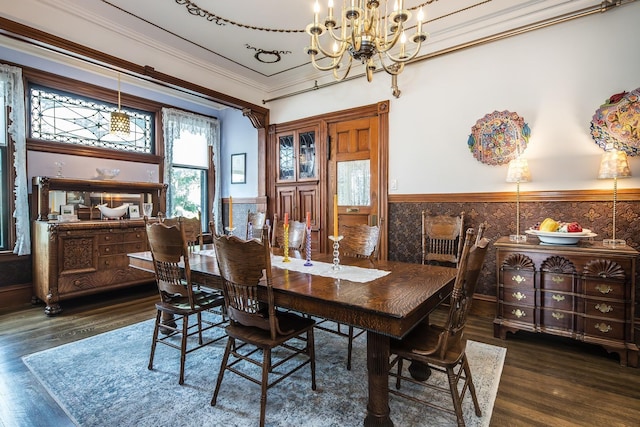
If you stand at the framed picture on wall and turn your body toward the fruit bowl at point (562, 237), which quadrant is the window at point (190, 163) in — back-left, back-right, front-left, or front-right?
back-right

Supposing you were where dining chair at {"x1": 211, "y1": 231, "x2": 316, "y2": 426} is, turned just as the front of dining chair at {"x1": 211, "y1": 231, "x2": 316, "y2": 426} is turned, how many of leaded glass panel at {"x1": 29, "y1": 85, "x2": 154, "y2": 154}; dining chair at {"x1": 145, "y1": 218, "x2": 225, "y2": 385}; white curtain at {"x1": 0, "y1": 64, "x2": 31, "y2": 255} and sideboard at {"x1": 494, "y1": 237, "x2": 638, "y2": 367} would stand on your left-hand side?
3

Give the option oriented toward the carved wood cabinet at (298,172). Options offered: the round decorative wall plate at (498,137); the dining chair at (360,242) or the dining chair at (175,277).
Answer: the dining chair at (175,277)

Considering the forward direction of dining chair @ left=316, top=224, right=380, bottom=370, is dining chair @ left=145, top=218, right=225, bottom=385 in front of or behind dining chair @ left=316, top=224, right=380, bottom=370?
in front

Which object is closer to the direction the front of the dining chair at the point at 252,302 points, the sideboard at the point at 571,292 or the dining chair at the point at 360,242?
the dining chair

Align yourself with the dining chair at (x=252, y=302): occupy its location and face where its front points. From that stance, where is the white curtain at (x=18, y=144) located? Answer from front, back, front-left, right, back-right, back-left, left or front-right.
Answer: left

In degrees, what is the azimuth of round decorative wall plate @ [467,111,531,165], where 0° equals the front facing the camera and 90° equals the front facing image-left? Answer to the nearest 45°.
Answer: approximately 0°

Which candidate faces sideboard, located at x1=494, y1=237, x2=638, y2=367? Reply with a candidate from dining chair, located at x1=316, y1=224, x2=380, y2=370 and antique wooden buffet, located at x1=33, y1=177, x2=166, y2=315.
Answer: the antique wooden buffet

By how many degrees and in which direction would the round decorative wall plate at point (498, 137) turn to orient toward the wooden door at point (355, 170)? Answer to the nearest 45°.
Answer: approximately 90° to its right

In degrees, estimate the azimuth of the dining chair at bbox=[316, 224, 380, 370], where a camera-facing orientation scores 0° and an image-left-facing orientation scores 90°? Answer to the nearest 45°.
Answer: approximately 45°

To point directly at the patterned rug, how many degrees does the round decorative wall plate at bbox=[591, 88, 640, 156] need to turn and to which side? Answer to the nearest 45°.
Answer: approximately 45° to its right

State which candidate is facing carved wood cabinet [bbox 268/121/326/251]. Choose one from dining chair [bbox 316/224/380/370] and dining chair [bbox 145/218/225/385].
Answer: dining chair [bbox 145/218/225/385]

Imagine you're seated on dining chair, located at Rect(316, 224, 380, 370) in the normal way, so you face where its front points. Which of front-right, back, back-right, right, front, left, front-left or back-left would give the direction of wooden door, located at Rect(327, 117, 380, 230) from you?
back-right

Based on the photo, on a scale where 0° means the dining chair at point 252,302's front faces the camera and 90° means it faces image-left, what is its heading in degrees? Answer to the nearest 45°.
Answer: approximately 225°
